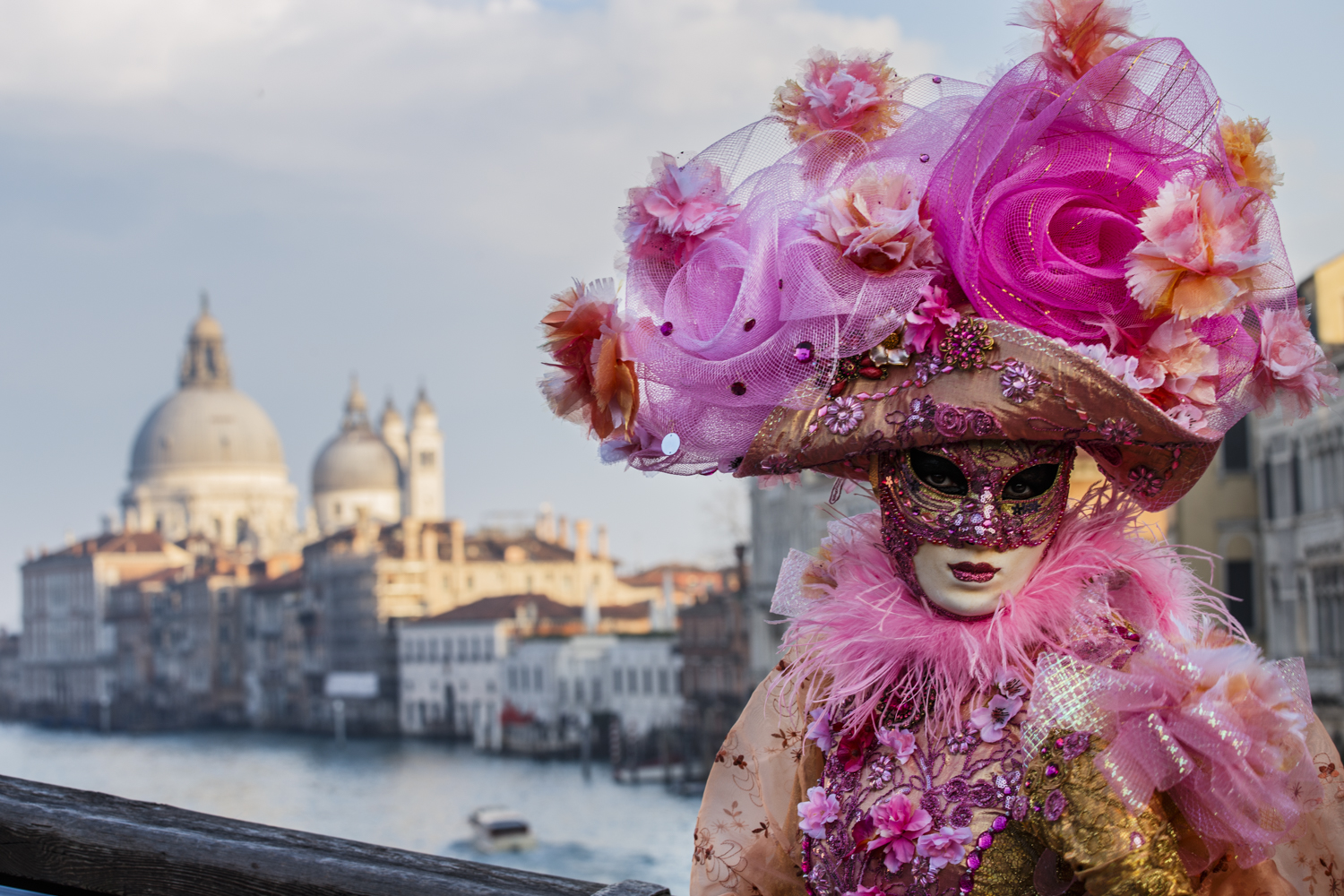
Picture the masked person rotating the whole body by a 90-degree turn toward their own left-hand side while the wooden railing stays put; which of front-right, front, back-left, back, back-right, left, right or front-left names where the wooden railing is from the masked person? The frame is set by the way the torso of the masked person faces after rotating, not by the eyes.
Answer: back

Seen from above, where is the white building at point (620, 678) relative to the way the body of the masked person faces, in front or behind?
behind

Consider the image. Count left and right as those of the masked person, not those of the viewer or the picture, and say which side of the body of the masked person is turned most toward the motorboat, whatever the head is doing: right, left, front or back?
back

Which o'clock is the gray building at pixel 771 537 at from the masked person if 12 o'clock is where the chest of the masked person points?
The gray building is roughly at 6 o'clock from the masked person.

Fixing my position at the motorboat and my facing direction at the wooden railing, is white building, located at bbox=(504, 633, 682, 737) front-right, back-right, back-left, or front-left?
back-left

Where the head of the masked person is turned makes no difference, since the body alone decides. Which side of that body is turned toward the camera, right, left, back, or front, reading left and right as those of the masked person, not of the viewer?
front
